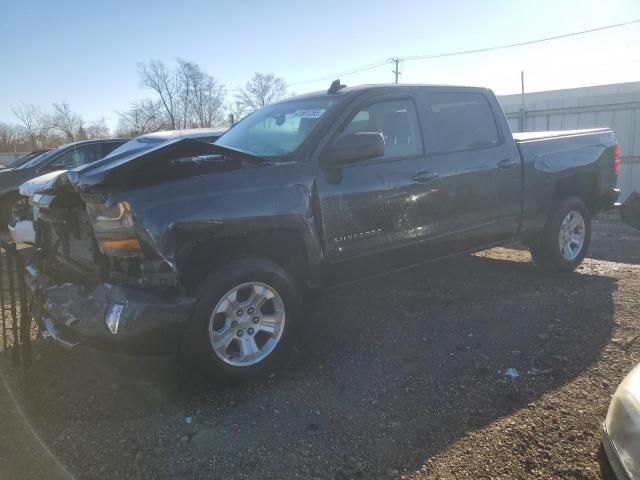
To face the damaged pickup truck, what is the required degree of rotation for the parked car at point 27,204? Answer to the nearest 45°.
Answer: approximately 90° to its left

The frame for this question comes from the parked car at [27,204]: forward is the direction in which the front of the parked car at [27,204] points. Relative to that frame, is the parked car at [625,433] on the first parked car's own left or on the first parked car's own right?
on the first parked car's own left

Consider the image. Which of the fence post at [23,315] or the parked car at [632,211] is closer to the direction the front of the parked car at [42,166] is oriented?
the fence post

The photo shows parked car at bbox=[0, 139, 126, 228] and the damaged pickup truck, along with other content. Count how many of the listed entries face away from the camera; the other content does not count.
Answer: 0

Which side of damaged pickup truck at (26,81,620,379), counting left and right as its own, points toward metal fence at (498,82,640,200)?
back

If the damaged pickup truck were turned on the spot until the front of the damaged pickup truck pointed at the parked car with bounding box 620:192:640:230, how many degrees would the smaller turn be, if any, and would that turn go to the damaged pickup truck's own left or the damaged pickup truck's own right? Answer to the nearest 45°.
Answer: approximately 180°

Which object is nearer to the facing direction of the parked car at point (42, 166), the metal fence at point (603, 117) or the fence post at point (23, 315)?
the fence post

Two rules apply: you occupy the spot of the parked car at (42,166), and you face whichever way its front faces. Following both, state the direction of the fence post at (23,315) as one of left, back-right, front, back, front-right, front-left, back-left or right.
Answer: front-left

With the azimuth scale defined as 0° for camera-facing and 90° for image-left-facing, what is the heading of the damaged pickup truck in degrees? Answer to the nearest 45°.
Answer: approximately 45°
